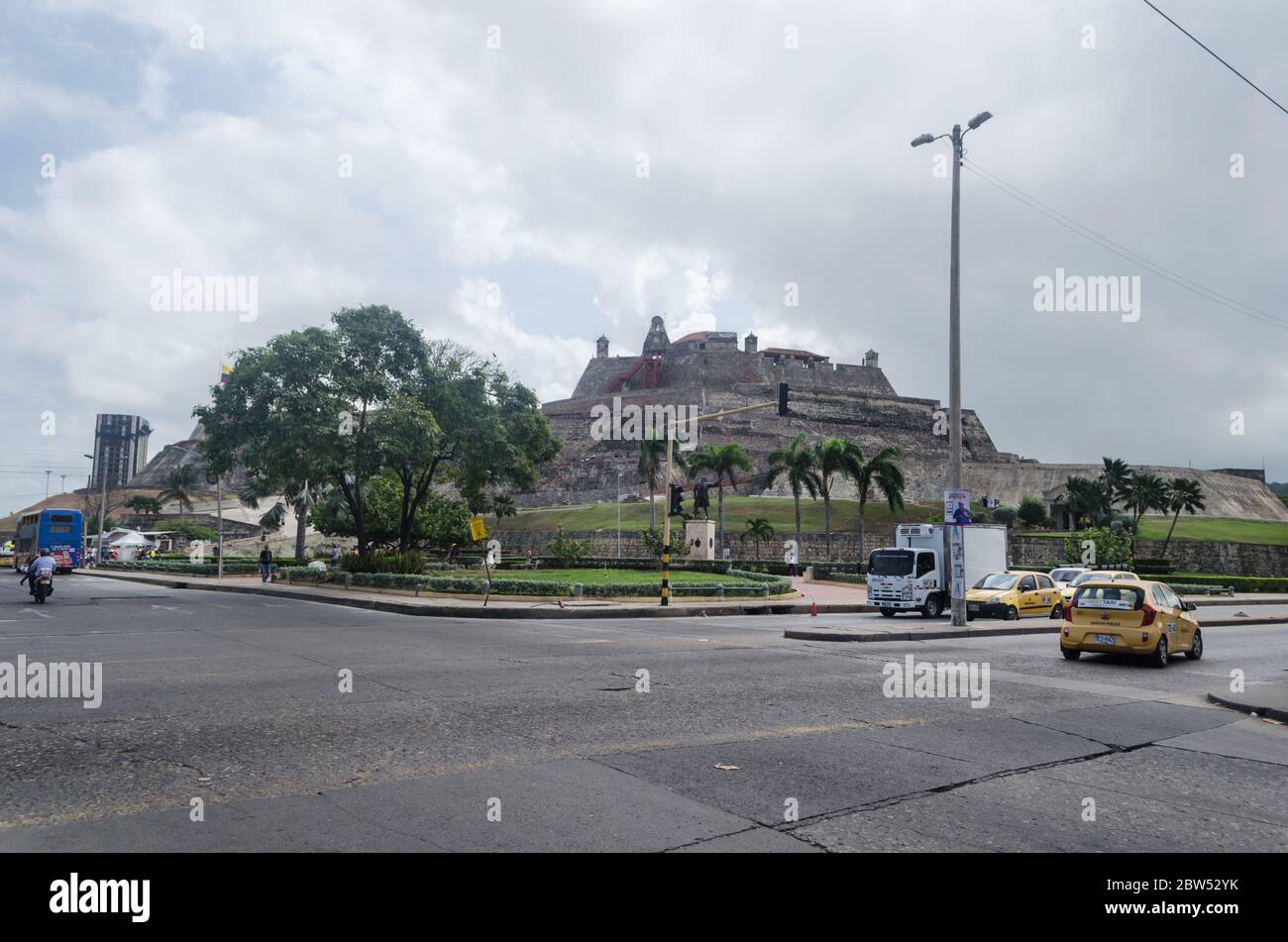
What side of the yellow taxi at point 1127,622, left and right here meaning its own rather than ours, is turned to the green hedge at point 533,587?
left

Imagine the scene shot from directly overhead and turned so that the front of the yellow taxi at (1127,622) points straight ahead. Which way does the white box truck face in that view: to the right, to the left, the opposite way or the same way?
the opposite way

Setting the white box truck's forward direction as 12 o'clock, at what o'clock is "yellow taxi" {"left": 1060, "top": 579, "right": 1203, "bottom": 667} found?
The yellow taxi is roughly at 10 o'clock from the white box truck.

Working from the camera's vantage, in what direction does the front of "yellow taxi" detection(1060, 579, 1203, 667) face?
facing away from the viewer and to the right of the viewer

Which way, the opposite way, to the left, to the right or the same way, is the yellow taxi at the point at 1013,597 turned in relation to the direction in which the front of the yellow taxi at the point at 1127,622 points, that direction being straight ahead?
the opposite way
